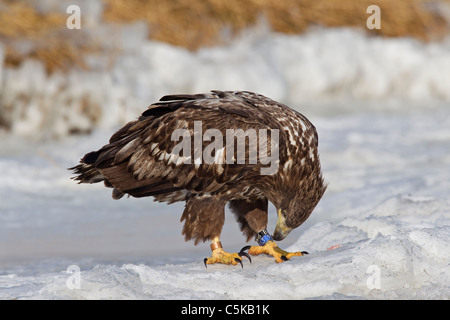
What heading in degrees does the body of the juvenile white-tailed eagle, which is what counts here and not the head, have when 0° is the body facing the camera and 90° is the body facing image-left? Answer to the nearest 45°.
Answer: approximately 270°
